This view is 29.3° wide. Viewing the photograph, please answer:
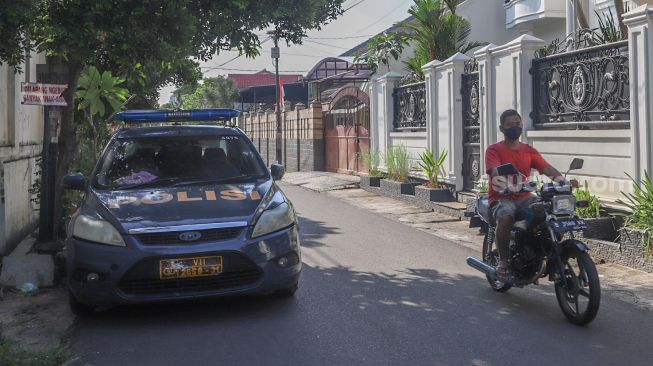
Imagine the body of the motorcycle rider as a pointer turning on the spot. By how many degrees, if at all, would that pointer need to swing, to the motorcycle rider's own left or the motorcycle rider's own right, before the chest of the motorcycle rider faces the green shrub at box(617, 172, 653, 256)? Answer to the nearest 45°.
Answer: approximately 90° to the motorcycle rider's own left

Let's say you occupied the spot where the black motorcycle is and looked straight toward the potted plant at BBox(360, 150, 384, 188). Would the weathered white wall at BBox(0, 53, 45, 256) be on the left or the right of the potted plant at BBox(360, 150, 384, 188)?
left

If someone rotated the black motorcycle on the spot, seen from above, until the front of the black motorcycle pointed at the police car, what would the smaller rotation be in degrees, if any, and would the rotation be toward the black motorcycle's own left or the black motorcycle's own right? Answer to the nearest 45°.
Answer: approximately 135° to the black motorcycle's own right

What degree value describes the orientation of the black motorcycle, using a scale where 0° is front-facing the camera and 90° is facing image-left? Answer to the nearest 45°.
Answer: approximately 315°

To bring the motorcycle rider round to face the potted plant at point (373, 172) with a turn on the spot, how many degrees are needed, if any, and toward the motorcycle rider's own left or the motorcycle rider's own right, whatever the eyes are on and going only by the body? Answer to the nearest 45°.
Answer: approximately 135° to the motorcycle rider's own left
